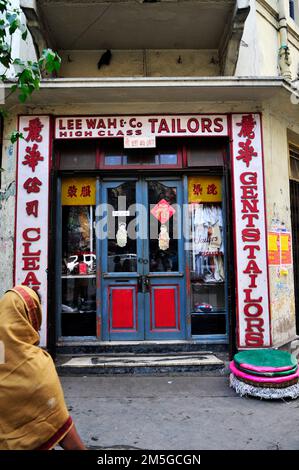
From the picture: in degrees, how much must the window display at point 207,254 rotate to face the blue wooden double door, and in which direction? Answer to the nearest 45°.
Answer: approximately 90° to its right

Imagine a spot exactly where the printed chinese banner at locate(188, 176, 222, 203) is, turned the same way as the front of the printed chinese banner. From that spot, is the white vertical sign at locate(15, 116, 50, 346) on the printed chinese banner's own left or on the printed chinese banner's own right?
on the printed chinese banner's own right

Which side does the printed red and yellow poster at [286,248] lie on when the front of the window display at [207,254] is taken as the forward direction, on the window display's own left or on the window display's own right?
on the window display's own left

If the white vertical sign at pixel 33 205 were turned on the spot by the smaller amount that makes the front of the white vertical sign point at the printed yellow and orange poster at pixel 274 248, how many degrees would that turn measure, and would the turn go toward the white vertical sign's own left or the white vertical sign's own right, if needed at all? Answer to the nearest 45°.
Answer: approximately 90° to the white vertical sign's own left

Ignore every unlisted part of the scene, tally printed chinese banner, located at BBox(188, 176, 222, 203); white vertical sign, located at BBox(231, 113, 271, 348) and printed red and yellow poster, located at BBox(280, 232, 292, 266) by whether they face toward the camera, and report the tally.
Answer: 3

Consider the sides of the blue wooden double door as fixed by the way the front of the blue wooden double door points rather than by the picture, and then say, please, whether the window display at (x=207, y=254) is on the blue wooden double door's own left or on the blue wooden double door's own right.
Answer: on the blue wooden double door's own left

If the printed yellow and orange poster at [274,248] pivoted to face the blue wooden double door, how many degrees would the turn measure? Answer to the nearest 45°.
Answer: approximately 90° to its right

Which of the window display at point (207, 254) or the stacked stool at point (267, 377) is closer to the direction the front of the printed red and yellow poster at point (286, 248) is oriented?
the stacked stool

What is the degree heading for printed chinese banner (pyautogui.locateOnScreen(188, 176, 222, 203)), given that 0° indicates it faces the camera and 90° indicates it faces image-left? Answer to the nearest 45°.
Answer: approximately 0°
